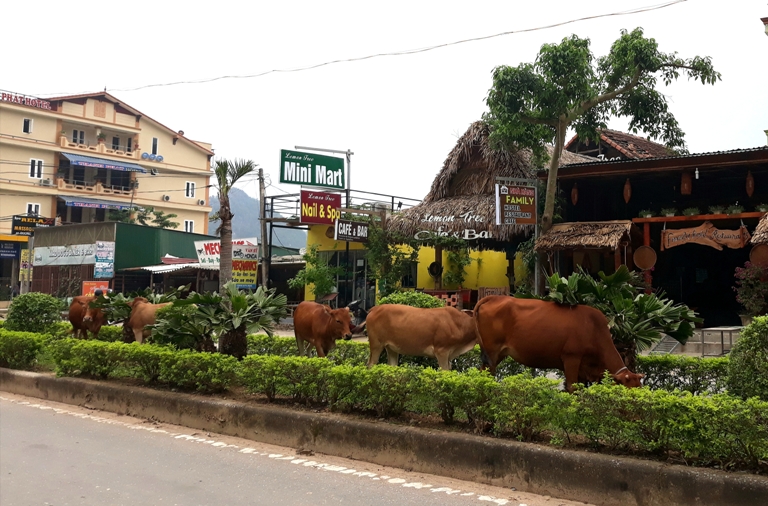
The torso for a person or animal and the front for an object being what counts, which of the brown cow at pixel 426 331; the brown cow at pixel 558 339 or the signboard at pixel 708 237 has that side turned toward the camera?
the signboard

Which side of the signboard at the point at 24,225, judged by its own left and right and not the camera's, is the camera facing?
front

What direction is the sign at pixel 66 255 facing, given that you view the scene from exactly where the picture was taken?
facing the viewer

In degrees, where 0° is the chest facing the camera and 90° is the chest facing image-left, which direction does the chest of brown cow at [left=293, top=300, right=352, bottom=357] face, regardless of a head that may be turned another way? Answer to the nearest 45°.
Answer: approximately 315°

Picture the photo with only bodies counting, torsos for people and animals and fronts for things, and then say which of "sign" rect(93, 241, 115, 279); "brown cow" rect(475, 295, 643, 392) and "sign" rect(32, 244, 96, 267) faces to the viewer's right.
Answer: the brown cow

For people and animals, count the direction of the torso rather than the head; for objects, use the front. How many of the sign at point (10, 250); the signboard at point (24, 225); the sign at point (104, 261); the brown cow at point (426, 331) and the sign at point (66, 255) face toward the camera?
4

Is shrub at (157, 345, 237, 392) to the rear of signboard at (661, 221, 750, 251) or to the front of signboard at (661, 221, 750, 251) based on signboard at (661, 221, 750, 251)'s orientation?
to the front

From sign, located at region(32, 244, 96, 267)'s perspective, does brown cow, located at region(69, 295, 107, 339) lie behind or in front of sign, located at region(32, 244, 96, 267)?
in front

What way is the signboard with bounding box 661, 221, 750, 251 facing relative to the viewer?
toward the camera

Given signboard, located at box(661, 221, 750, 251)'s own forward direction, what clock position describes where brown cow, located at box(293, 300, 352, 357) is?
The brown cow is roughly at 1 o'clock from the signboard.

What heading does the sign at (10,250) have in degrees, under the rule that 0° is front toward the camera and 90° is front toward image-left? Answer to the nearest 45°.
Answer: approximately 0°

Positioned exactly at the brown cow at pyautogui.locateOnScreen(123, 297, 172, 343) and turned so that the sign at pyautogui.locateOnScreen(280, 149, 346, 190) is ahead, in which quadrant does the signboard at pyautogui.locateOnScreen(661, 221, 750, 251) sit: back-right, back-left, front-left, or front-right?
front-right

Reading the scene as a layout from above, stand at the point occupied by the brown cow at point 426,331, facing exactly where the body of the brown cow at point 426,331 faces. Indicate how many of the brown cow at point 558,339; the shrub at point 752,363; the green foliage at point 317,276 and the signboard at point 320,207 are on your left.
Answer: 2
